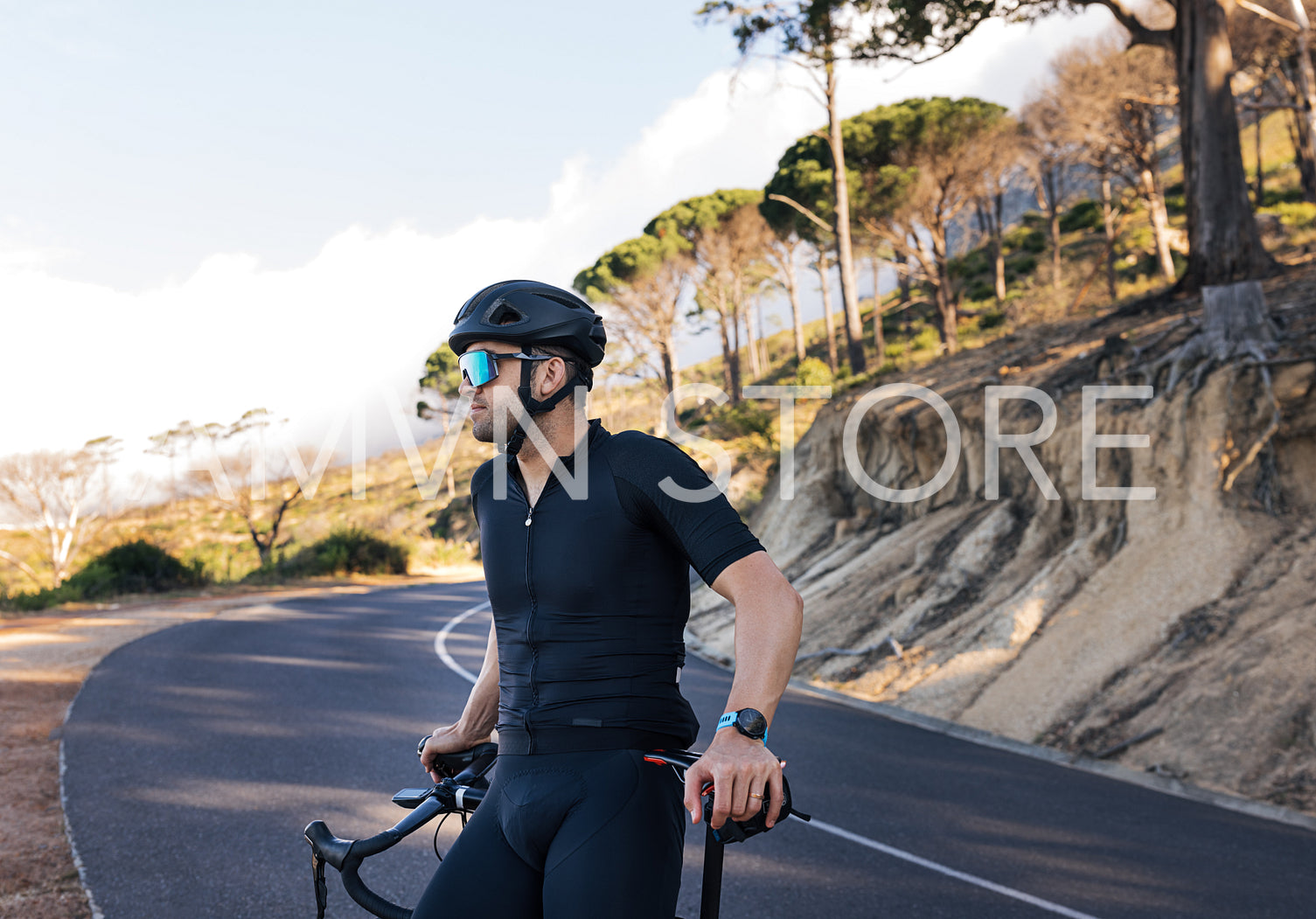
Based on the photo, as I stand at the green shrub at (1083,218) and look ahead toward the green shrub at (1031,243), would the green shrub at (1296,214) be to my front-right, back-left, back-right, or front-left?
back-left

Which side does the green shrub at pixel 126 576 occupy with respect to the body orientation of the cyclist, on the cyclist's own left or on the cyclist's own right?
on the cyclist's own right

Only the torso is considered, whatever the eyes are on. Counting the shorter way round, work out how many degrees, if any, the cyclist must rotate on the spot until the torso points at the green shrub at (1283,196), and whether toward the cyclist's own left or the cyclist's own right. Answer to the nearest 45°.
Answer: approximately 180°

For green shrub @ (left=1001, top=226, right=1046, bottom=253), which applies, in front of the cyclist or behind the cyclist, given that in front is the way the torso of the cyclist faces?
behind

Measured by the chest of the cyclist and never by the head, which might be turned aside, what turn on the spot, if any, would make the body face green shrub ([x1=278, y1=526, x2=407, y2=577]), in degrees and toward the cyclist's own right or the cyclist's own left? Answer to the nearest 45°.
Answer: approximately 135° to the cyclist's own right

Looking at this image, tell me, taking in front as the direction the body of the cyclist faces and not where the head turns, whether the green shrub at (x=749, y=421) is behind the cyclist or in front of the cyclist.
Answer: behind

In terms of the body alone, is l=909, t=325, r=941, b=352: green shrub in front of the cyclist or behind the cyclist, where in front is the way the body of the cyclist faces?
behind

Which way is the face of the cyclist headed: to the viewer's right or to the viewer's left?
to the viewer's left

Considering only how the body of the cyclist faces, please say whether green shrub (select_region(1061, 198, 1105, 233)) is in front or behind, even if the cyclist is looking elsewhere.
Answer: behind
